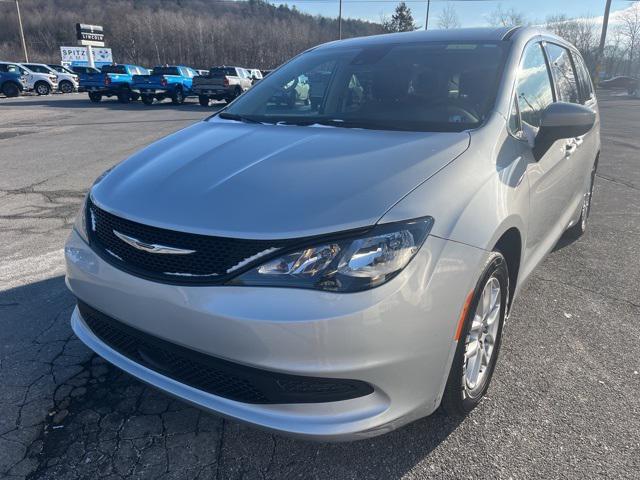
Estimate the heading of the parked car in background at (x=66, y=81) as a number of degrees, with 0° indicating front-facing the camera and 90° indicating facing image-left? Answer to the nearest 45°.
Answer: approximately 315°

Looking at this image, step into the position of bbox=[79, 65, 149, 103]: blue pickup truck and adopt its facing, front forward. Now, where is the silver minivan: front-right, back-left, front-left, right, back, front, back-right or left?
back-right

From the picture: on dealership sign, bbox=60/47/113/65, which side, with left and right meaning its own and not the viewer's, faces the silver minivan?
front

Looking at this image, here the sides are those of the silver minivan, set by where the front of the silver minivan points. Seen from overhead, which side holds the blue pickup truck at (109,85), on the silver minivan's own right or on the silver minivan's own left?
on the silver minivan's own right

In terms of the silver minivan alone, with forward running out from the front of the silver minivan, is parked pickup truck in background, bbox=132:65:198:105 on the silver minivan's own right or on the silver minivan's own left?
on the silver minivan's own right

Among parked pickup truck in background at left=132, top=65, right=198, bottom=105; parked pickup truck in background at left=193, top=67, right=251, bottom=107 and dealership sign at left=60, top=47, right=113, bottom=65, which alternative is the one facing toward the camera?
the dealership sign

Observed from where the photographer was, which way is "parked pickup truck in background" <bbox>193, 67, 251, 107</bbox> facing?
facing away from the viewer and to the right of the viewer

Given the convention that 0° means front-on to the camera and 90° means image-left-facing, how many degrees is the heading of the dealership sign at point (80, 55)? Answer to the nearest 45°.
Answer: approximately 0°

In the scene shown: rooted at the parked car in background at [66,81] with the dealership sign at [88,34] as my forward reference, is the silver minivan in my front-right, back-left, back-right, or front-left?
back-right

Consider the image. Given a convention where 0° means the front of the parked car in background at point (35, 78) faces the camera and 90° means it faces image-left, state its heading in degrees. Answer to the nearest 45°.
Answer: approximately 315°
